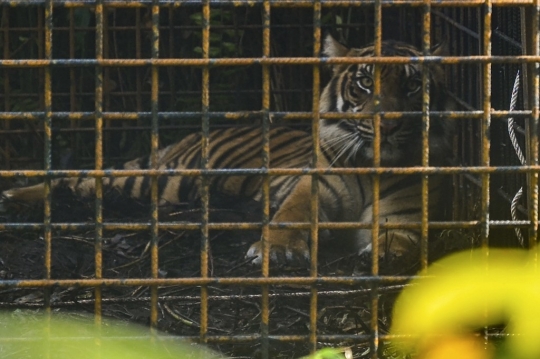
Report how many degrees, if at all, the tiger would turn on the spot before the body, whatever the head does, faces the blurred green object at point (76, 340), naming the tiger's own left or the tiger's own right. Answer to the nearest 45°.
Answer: approximately 90° to the tiger's own right

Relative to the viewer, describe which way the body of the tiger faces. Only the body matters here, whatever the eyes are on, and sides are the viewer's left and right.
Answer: facing the viewer and to the right of the viewer

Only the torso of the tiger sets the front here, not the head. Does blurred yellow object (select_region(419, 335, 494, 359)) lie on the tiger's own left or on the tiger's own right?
on the tiger's own right
